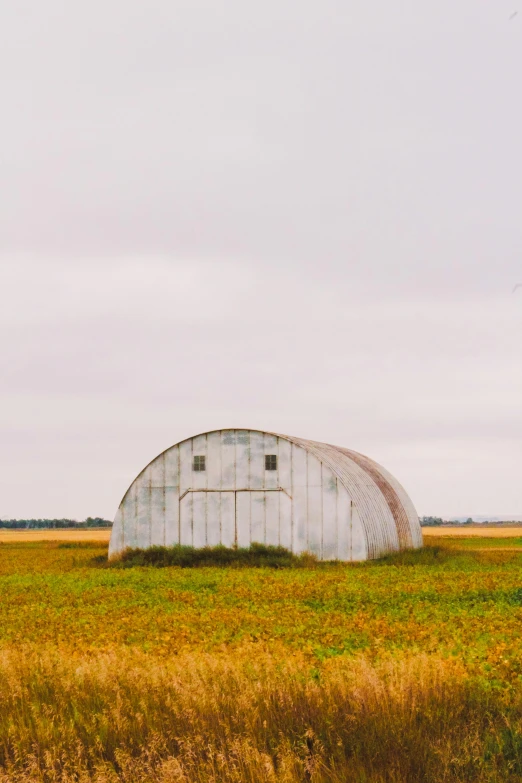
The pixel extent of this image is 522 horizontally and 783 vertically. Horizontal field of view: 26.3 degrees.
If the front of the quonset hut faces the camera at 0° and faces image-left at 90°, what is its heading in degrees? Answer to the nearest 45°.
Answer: approximately 0°
